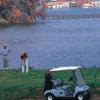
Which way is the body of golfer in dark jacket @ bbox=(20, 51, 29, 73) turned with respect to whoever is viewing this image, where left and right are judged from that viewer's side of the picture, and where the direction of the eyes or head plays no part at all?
facing the viewer and to the left of the viewer

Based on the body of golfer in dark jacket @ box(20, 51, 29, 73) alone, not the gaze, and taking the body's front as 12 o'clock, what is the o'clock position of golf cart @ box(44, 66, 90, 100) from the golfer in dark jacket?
The golf cart is roughly at 10 o'clock from the golfer in dark jacket.
